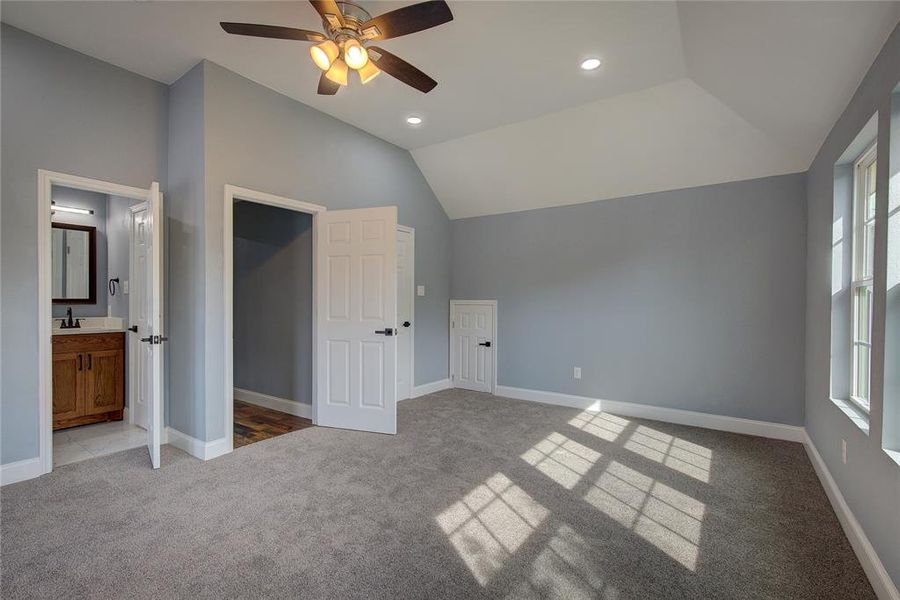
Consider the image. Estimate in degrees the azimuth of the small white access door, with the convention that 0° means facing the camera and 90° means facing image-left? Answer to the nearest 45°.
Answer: approximately 45°

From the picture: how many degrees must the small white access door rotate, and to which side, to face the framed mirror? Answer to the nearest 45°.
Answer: approximately 45° to its right
